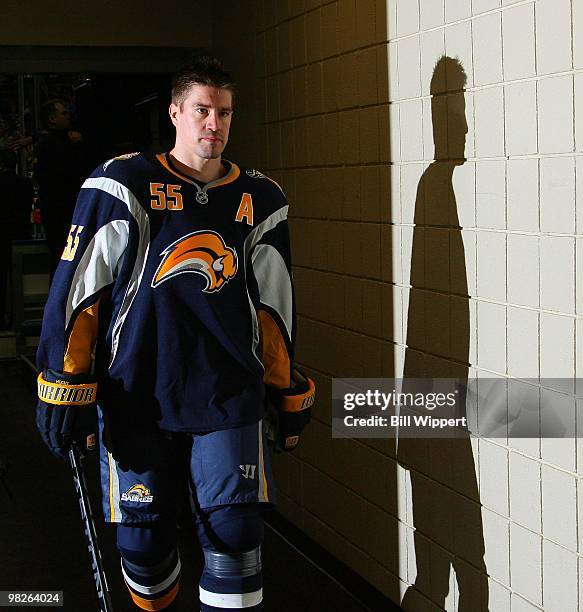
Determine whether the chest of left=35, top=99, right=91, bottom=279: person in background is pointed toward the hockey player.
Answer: no
